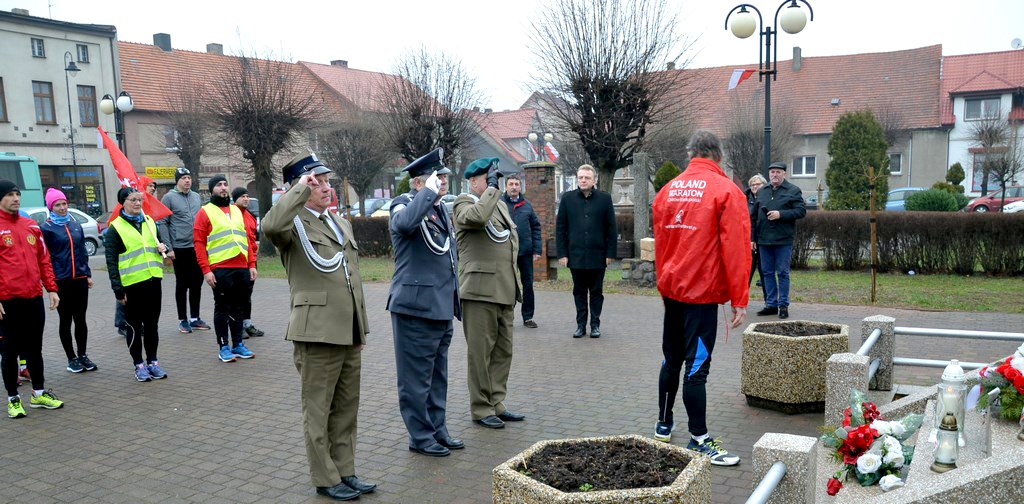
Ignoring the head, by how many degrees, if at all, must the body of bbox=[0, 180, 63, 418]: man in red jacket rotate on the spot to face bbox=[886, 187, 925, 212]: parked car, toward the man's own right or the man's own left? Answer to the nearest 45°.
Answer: approximately 45° to the man's own left

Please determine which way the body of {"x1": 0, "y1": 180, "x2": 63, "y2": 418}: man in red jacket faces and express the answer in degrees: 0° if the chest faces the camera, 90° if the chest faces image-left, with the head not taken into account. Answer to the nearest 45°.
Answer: approximately 315°

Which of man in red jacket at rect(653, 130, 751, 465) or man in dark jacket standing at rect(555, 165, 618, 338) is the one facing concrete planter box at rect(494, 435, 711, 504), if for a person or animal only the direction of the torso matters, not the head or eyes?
the man in dark jacket standing

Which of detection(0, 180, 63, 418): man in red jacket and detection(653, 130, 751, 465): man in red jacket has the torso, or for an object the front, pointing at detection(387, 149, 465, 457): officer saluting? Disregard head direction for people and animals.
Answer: detection(0, 180, 63, 418): man in red jacket

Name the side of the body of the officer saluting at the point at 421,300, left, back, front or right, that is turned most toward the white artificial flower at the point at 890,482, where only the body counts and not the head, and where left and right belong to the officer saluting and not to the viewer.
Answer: front

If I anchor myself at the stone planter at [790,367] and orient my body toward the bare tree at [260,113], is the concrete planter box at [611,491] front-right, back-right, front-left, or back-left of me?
back-left

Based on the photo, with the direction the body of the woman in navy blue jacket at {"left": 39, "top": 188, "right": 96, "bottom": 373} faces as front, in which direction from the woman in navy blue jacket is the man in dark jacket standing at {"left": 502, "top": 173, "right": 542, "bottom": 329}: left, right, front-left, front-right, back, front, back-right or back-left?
front-left

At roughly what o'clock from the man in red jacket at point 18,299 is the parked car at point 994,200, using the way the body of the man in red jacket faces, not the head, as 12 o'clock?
The parked car is roughly at 10 o'clock from the man in red jacket.

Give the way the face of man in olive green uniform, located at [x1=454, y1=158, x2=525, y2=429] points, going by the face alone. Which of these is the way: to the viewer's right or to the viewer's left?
to the viewer's right

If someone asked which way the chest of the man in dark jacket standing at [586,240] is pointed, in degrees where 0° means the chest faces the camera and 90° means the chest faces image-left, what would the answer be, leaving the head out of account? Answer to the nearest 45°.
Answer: approximately 0°

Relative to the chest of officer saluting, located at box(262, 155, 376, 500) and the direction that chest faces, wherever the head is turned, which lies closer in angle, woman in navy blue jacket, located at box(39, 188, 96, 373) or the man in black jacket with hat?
the man in black jacket with hat

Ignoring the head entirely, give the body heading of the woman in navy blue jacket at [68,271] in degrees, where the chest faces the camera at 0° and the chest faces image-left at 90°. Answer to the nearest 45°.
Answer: approximately 315°

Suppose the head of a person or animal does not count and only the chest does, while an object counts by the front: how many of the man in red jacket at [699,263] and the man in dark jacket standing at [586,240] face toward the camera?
1

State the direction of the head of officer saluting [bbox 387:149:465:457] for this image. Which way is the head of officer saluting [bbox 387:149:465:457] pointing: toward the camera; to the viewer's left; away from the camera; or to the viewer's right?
to the viewer's right

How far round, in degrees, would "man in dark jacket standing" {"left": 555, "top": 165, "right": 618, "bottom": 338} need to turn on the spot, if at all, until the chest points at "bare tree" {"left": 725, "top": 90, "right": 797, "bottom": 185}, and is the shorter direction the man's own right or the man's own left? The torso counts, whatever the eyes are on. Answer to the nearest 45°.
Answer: approximately 180°

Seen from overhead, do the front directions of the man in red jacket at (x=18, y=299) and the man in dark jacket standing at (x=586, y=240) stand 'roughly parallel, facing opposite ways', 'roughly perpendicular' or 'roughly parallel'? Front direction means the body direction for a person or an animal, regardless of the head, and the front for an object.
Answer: roughly perpendicular
